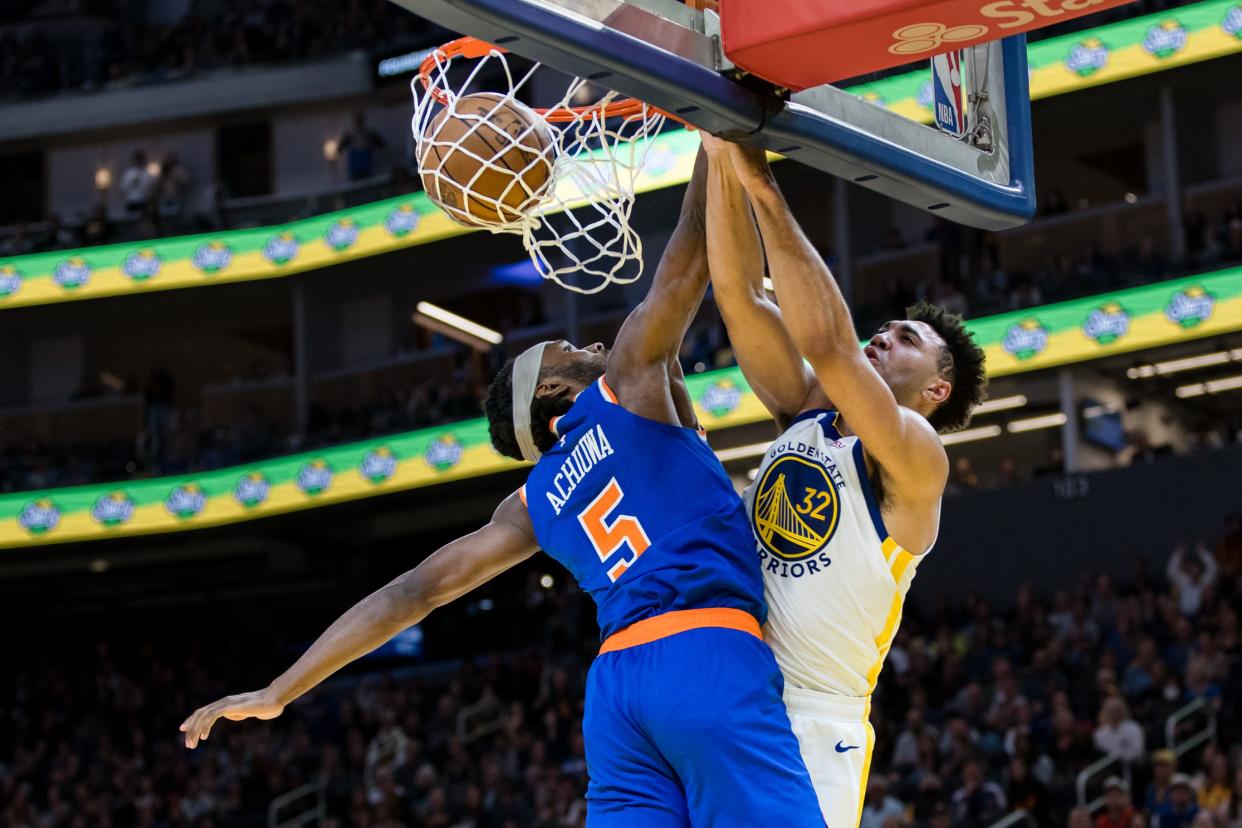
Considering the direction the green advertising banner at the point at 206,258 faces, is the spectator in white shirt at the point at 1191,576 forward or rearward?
forward

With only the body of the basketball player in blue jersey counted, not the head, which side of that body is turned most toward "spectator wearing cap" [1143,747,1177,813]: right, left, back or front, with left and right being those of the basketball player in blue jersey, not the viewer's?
front

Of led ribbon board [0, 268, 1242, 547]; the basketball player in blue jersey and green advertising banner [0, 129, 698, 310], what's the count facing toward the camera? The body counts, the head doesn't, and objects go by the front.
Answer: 2

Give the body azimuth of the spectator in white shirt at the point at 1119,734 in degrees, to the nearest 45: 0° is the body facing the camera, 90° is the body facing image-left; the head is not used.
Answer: approximately 45°

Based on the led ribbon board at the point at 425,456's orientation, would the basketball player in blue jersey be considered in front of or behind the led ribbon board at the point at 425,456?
in front

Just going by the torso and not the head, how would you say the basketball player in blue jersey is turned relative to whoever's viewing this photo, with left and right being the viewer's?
facing away from the viewer and to the right of the viewer

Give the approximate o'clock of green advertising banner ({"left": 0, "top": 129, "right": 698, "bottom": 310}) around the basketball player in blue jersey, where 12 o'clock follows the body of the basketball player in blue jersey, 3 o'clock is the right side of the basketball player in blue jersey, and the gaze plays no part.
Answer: The green advertising banner is roughly at 10 o'clock from the basketball player in blue jersey.

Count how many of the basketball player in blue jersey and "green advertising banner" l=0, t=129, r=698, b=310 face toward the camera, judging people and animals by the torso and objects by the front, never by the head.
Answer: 1

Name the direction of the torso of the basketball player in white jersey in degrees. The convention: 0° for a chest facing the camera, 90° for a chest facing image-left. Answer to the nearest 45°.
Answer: approximately 45°

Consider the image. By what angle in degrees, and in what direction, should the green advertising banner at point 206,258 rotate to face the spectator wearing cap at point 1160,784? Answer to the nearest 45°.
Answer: approximately 45° to its left
